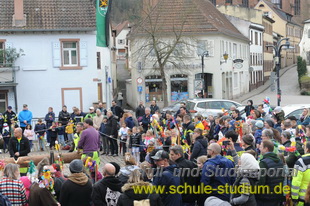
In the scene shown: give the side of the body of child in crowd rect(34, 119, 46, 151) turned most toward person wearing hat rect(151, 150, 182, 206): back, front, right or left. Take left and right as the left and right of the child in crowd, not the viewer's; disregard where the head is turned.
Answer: front

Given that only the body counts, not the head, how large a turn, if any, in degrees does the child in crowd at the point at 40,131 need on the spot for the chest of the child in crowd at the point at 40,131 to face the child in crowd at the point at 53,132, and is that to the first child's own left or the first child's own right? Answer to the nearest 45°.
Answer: approximately 45° to the first child's own left

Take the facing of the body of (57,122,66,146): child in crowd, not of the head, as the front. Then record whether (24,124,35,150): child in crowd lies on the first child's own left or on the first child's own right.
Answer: on the first child's own right

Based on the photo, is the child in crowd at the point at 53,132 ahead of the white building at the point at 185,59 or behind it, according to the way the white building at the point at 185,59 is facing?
ahead

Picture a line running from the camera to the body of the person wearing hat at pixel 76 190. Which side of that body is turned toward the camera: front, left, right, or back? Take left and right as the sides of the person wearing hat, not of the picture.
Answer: back

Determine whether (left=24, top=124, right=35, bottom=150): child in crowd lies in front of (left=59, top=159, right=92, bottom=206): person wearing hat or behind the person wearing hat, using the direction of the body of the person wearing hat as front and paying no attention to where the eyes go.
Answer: in front

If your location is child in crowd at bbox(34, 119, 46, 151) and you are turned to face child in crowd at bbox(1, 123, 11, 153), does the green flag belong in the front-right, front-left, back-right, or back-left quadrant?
back-right

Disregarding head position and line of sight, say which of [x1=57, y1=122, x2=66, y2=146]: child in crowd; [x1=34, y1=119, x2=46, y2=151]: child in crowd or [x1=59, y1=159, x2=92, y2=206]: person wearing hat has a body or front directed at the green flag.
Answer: the person wearing hat

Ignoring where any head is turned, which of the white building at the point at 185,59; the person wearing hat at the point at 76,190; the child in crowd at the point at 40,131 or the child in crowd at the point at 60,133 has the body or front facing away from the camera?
the person wearing hat

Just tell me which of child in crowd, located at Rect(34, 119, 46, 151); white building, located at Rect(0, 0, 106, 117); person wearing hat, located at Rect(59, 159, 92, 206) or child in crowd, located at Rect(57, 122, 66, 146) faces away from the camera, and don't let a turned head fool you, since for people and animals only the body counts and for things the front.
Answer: the person wearing hat

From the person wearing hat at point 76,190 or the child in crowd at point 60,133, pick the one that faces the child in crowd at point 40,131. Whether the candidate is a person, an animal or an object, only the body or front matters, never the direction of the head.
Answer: the person wearing hat
